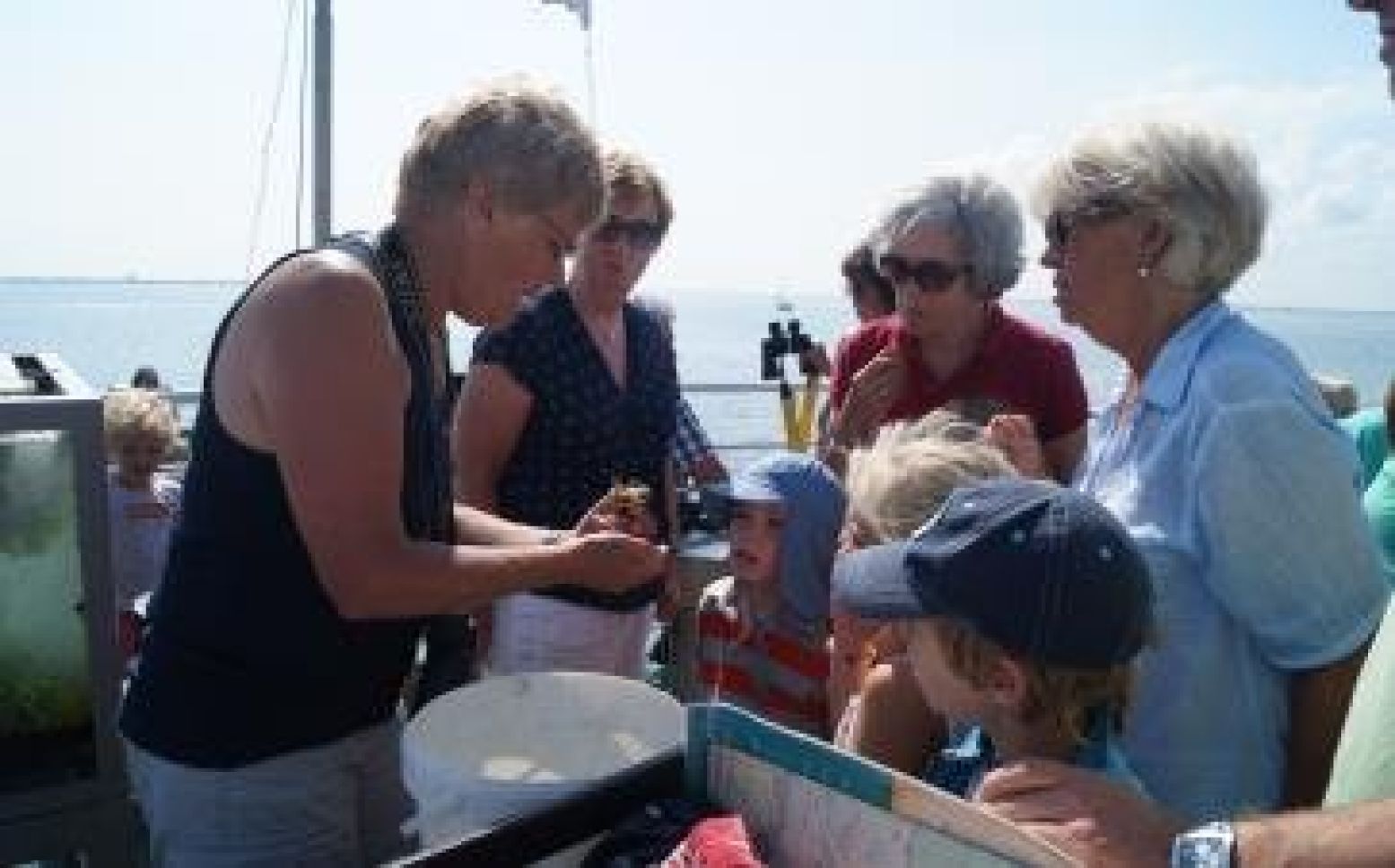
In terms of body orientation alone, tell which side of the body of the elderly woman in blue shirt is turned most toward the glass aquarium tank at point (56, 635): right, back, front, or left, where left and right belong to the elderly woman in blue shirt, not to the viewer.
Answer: front

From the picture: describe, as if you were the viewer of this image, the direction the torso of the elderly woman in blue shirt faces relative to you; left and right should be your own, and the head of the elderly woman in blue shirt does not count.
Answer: facing to the left of the viewer

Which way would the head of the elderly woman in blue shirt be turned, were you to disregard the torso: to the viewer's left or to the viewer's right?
to the viewer's left

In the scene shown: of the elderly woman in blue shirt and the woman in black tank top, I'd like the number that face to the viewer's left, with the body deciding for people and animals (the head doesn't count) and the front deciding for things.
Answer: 1

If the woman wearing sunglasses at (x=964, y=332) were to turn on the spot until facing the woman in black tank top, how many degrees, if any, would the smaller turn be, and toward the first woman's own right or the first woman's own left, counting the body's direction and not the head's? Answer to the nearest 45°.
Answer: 0° — they already face them

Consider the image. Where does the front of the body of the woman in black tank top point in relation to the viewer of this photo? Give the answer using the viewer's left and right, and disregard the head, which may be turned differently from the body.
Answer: facing to the right of the viewer

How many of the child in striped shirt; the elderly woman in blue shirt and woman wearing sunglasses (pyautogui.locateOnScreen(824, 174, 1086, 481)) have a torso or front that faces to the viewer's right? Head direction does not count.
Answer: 0

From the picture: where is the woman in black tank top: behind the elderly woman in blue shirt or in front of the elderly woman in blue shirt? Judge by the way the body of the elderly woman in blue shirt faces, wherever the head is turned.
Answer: in front

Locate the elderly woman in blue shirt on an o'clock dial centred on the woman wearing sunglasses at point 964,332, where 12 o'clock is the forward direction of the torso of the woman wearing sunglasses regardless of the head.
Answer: The elderly woman in blue shirt is roughly at 10 o'clock from the woman wearing sunglasses.

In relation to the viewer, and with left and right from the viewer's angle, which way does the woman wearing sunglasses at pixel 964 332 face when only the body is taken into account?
facing the viewer and to the left of the viewer

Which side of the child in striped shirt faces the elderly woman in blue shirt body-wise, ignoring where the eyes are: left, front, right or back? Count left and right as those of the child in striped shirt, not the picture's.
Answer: left

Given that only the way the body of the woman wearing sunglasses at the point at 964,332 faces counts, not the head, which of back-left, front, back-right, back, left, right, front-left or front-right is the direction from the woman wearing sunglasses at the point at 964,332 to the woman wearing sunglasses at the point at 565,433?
front-right

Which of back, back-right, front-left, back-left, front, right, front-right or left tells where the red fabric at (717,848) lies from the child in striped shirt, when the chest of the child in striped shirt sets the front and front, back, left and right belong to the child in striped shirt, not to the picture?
front-left

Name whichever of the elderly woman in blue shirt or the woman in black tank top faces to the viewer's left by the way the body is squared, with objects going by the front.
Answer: the elderly woman in blue shirt
